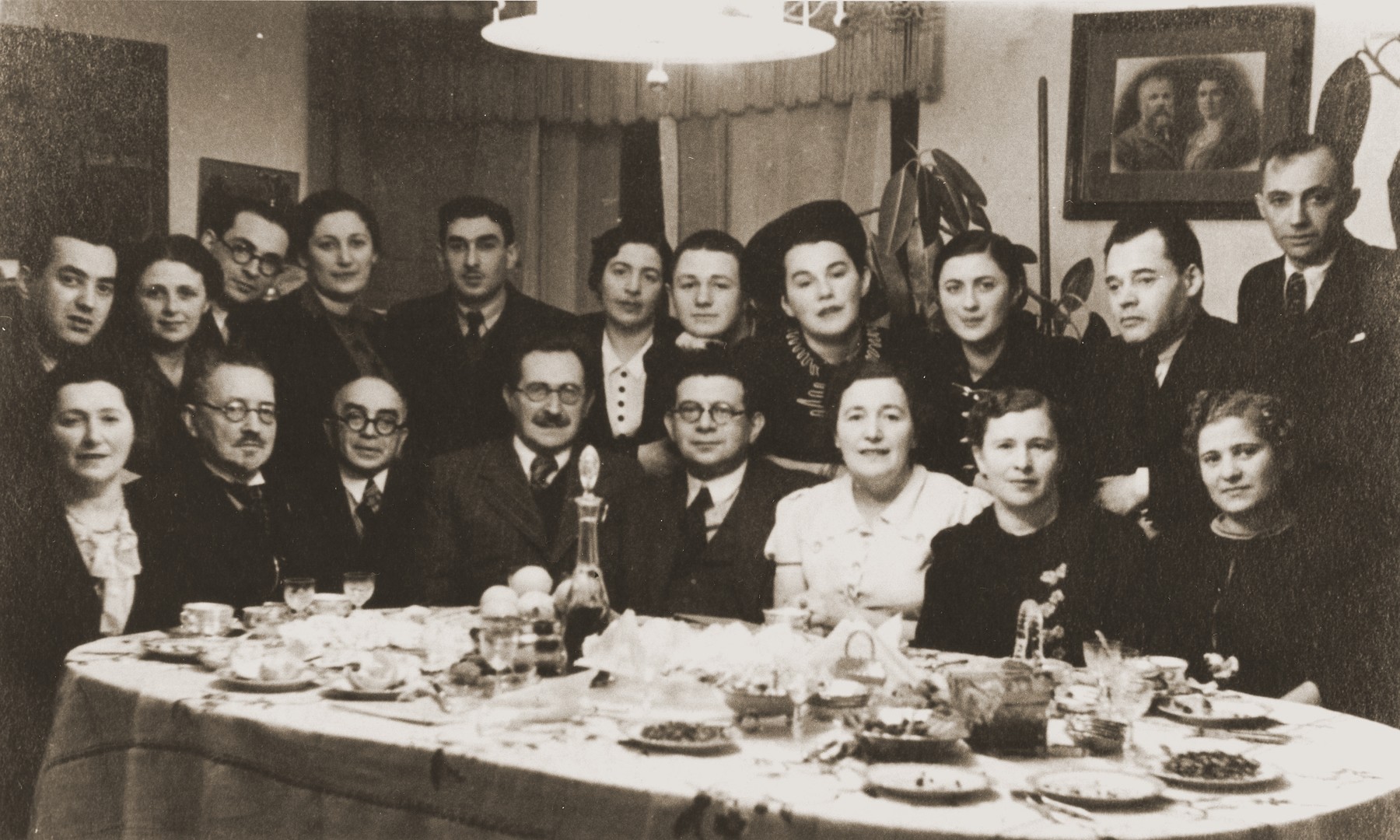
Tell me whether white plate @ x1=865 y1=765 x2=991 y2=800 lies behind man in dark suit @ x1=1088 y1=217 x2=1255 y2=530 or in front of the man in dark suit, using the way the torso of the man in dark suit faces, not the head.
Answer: in front

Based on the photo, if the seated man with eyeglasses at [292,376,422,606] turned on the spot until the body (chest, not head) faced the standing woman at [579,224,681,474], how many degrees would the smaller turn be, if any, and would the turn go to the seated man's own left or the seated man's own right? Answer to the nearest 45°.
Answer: approximately 90° to the seated man's own left

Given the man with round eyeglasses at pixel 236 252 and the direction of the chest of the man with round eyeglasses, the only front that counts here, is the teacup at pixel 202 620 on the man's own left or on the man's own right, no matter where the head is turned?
on the man's own right

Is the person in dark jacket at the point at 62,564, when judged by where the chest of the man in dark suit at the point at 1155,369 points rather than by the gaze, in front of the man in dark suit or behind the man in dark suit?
in front

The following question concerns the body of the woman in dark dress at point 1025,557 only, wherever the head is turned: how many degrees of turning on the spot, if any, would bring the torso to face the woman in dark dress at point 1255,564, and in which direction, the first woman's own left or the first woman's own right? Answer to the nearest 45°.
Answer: approximately 90° to the first woman's own left

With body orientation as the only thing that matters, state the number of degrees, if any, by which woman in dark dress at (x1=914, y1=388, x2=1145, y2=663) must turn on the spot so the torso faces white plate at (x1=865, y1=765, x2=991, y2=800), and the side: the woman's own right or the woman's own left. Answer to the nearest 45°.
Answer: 0° — they already face it

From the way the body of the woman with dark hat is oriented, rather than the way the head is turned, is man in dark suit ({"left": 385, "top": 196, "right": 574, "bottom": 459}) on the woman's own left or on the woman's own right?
on the woman's own right

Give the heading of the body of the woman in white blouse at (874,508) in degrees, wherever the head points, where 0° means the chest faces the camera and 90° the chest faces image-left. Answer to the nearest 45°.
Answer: approximately 0°

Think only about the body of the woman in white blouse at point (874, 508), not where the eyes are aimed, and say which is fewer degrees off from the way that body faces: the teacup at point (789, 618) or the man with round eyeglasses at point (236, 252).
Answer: the teacup
